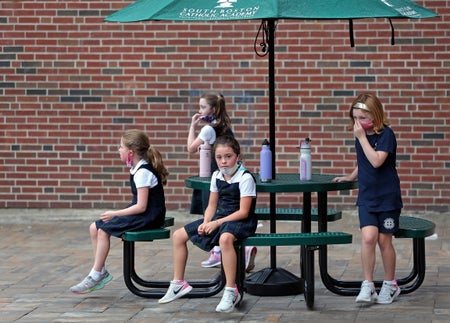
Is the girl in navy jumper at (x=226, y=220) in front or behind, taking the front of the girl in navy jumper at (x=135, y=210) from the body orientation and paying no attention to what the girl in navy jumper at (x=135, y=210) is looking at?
behind

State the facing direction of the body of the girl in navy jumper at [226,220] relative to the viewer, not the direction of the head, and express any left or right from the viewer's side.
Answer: facing the viewer and to the left of the viewer

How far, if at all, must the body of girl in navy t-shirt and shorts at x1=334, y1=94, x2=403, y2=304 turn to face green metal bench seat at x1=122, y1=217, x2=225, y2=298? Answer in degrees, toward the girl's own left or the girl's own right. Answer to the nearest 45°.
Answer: approximately 45° to the girl's own right

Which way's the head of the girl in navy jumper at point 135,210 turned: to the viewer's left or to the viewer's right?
to the viewer's left

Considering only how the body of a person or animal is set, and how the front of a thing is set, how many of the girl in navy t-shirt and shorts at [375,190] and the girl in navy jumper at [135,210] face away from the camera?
0

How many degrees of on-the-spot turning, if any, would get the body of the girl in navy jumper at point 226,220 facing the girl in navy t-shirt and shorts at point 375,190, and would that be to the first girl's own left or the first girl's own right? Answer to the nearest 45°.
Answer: approximately 135° to the first girl's own left

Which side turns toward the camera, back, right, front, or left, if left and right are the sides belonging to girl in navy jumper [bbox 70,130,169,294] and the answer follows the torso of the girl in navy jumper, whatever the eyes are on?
left

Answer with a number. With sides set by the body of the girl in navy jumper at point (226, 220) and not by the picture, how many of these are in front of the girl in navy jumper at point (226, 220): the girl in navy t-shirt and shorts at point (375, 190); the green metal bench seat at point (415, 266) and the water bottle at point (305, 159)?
0

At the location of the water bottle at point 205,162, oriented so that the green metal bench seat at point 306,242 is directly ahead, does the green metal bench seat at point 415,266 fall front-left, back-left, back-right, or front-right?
front-left

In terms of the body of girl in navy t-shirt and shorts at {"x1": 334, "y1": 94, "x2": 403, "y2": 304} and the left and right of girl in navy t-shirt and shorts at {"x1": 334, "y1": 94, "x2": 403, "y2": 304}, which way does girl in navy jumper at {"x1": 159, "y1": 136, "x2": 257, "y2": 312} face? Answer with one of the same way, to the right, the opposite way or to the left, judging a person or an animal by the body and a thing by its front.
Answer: the same way
